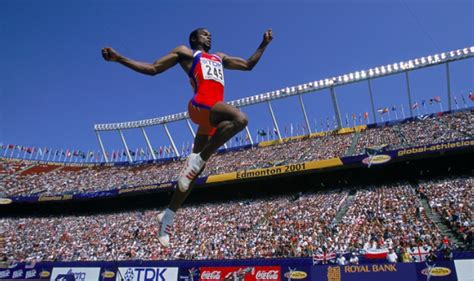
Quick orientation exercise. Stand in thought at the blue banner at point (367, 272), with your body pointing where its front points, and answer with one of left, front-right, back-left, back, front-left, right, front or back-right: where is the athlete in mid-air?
front

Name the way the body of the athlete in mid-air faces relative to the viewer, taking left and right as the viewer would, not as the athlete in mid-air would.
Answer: facing the viewer and to the right of the viewer

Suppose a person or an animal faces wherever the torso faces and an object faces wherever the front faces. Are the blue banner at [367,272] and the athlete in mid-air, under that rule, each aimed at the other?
no

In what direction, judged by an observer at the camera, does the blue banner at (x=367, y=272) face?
facing the viewer

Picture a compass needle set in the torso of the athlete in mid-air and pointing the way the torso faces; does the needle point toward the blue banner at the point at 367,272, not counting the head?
no

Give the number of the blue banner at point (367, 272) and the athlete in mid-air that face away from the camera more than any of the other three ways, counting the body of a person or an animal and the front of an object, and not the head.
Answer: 0
